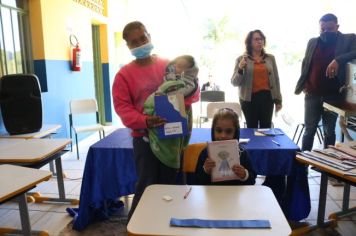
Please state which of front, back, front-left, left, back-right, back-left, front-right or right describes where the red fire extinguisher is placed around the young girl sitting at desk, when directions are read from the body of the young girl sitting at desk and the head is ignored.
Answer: back-right

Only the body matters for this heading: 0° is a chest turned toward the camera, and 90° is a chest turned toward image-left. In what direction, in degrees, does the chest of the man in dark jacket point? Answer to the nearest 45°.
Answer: approximately 0°

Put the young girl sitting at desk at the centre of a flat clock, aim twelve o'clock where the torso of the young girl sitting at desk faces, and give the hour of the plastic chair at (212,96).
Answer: The plastic chair is roughly at 6 o'clock from the young girl sitting at desk.

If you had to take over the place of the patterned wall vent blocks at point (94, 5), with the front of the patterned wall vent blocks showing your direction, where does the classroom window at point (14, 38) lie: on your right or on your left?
on your right

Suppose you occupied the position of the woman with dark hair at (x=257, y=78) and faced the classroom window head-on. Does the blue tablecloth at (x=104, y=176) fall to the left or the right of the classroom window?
left

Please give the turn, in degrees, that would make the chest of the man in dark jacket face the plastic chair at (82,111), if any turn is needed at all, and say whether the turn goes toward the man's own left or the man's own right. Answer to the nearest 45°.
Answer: approximately 90° to the man's own right

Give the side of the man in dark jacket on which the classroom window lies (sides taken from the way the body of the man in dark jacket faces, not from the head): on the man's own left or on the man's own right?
on the man's own right

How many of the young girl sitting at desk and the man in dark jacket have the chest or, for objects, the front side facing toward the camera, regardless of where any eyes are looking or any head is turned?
2
